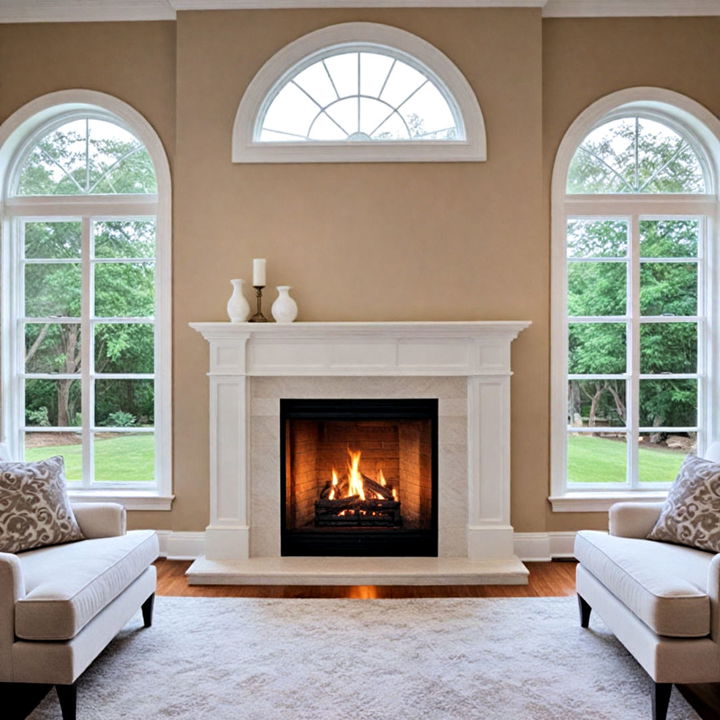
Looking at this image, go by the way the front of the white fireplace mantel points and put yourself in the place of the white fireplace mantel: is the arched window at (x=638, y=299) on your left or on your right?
on your left

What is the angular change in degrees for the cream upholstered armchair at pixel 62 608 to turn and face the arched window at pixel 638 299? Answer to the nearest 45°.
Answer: approximately 45° to its left

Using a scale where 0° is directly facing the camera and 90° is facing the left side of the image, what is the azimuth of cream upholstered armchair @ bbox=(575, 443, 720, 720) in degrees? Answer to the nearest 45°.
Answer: approximately 45°

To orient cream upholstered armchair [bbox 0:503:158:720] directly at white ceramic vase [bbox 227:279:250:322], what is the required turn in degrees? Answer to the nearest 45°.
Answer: approximately 90° to its left

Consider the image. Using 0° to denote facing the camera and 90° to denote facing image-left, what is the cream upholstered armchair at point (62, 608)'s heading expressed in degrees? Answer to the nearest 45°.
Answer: approximately 315°

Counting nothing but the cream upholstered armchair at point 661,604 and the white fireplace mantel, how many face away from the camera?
0

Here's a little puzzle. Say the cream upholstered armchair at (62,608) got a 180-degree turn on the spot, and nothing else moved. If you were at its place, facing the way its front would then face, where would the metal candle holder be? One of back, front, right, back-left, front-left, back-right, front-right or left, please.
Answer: right

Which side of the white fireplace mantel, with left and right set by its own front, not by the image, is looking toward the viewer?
front

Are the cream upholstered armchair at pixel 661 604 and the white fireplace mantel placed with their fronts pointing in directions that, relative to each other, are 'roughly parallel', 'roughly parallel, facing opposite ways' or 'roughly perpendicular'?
roughly perpendicular

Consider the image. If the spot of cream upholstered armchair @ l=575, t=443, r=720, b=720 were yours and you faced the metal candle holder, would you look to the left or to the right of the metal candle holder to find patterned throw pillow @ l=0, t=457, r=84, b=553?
left

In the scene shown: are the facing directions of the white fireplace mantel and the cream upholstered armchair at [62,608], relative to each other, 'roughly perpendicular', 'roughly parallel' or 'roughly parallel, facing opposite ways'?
roughly perpendicular

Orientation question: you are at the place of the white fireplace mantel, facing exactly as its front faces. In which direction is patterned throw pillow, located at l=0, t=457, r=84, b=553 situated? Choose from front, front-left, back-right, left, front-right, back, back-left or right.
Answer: front-right

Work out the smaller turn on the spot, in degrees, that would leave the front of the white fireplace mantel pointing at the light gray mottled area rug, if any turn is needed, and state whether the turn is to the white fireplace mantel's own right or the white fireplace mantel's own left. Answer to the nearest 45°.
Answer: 0° — it already faces it

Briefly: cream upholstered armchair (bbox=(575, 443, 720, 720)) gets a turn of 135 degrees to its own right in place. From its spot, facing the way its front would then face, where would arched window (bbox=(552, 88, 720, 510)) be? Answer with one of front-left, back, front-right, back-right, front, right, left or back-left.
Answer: front

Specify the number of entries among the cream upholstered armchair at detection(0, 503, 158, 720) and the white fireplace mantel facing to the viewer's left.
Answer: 0

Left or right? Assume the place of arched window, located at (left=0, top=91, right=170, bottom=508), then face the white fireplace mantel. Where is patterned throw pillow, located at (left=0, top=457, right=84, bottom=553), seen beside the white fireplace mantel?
right

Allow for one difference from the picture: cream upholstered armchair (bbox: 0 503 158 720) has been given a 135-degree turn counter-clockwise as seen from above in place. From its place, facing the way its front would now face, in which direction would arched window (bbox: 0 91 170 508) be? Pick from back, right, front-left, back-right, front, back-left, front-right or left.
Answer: front
